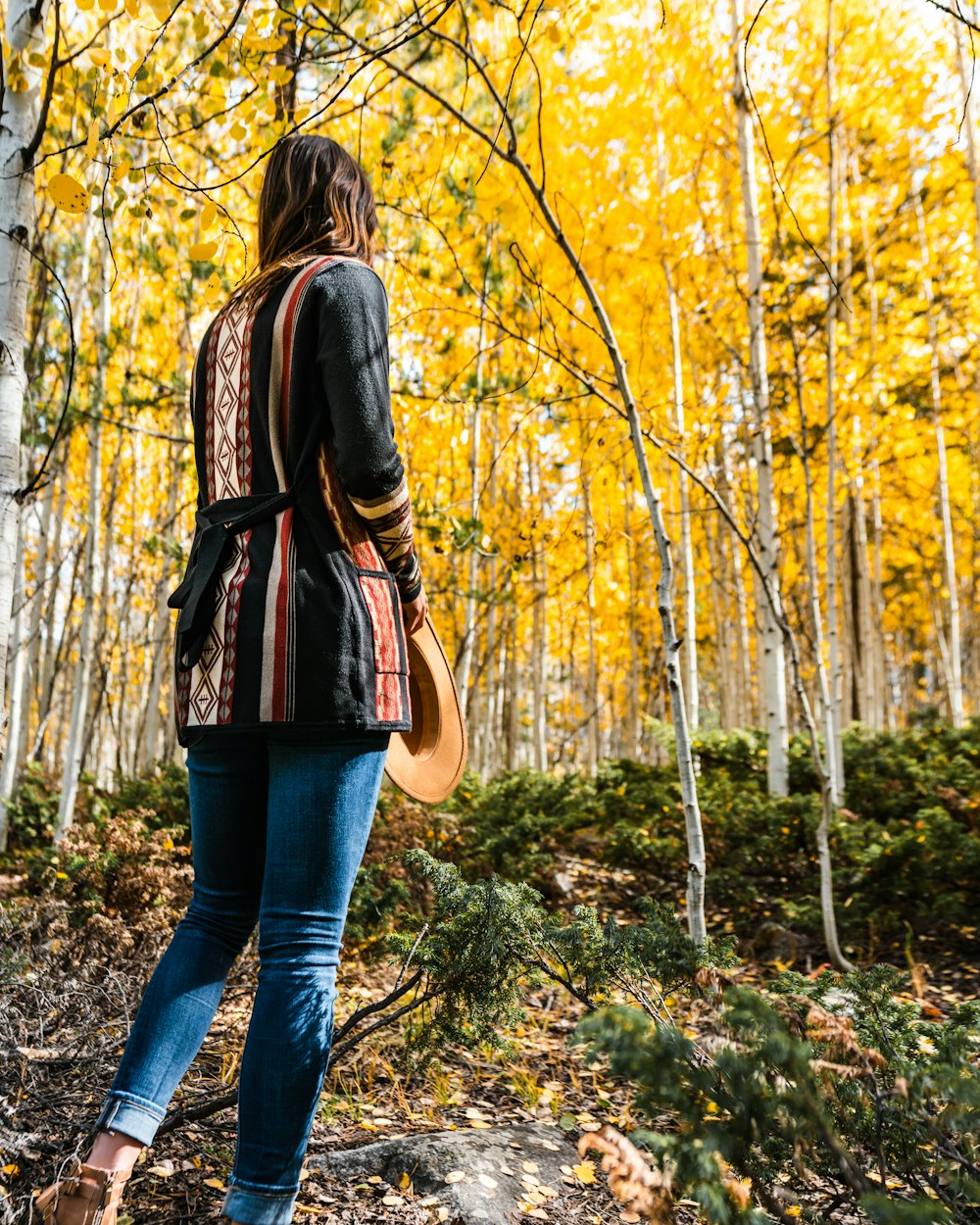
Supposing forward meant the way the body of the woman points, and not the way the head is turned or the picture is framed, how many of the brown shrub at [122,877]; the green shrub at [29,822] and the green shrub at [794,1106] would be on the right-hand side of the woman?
1

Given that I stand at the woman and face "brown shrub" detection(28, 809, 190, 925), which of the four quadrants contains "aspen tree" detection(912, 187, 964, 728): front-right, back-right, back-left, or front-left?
front-right

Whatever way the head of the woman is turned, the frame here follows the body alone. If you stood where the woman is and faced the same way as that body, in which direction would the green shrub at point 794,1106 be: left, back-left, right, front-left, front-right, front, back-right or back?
right

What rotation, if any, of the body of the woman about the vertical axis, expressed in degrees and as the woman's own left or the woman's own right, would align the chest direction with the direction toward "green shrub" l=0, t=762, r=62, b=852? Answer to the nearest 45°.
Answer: approximately 45° to the woman's own left

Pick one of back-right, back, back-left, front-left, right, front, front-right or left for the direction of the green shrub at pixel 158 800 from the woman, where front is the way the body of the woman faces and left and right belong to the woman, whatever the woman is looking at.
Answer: front-left

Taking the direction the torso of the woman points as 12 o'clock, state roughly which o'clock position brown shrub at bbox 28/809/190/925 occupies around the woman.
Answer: The brown shrub is roughly at 10 o'clock from the woman.

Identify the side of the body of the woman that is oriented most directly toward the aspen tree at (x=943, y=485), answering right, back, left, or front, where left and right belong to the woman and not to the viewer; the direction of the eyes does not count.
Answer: front

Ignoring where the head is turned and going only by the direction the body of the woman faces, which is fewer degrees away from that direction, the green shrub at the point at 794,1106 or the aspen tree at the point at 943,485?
the aspen tree

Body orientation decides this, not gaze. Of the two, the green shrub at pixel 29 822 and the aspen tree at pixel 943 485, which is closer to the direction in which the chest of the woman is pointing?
the aspen tree

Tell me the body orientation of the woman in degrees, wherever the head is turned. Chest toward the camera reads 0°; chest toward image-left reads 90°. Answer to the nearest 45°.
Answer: approximately 225°
